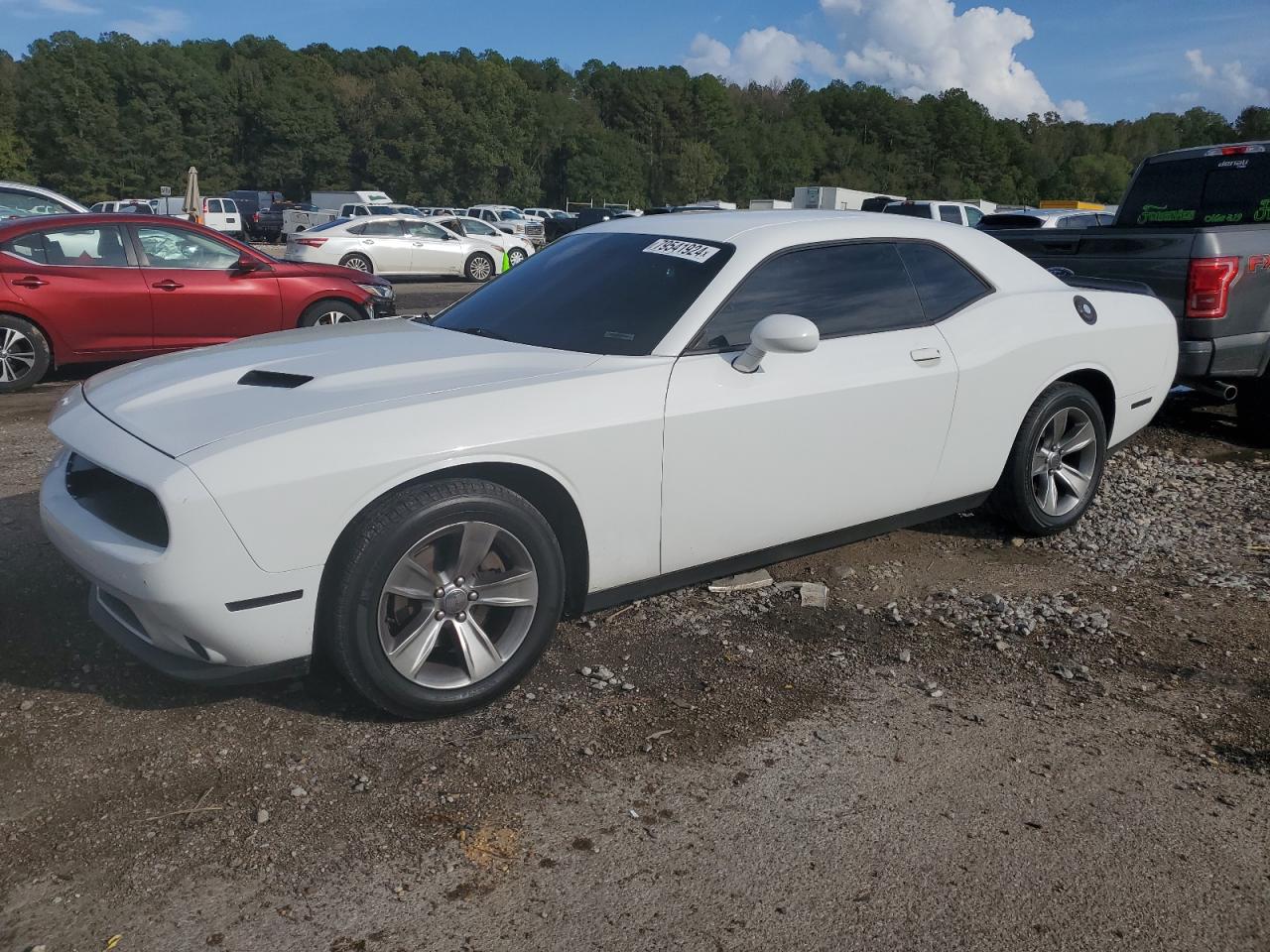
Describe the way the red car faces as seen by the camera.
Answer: facing to the right of the viewer

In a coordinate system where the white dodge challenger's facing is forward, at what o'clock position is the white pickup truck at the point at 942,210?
The white pickup truck is roughly at 5 o'clock from the white dodge challenger.

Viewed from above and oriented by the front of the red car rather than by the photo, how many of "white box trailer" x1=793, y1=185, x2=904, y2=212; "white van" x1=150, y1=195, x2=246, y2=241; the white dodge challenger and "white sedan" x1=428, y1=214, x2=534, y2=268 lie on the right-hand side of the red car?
1

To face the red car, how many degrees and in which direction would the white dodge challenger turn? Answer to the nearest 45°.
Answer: approximately 90° to its right

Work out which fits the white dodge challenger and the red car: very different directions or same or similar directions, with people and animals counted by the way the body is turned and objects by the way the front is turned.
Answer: very different directions

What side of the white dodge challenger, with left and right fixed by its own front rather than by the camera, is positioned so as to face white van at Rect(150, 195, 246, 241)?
right

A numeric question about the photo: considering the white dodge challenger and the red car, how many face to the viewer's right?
1

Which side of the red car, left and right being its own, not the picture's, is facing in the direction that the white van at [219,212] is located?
left
